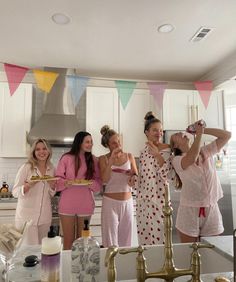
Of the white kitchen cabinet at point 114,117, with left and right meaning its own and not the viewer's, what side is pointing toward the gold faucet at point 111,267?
front

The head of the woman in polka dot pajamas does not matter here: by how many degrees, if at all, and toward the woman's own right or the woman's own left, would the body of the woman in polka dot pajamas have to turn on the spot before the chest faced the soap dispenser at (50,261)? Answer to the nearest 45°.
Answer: approximately 45° to the woman's own right

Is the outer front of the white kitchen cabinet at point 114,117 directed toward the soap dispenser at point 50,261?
yes

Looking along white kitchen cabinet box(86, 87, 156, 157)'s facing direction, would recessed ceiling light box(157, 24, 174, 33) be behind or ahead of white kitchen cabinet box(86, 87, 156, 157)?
ahead

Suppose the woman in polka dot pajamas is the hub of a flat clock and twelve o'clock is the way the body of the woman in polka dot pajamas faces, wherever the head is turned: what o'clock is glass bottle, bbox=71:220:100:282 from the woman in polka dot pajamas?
The glass bottle is roughly at 2 o'clock from the woman in polka dot pajamas.

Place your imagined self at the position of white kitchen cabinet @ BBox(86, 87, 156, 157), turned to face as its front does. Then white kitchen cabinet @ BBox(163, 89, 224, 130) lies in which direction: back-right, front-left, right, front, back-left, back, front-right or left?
left

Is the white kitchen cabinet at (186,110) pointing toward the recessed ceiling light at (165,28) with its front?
yes

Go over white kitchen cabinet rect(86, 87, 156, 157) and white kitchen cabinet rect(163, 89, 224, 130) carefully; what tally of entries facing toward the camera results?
2

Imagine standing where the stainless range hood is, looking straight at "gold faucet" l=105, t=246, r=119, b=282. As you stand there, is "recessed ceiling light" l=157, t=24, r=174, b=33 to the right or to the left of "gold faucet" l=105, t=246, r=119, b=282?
left

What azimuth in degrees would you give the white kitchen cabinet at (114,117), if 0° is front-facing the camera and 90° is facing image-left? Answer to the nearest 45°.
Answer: approximately 0°

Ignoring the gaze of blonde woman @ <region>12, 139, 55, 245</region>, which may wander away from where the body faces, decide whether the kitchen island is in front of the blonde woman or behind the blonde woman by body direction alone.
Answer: in front
